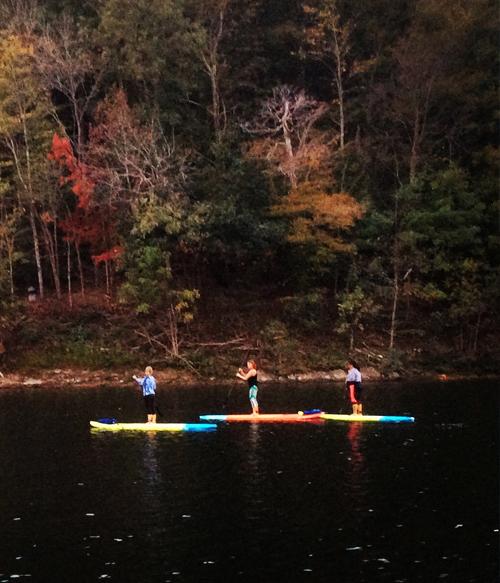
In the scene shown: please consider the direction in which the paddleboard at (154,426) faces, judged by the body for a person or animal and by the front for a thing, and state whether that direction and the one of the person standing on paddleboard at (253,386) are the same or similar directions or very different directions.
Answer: same or similar directions

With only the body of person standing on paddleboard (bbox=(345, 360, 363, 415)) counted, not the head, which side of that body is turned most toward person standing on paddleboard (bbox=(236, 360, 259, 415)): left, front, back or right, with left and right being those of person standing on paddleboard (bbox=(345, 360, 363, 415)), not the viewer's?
front

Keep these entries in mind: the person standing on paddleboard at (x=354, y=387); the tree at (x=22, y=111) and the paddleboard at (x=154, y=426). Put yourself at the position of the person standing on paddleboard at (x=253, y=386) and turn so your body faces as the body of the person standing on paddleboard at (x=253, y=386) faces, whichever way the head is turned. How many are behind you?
1

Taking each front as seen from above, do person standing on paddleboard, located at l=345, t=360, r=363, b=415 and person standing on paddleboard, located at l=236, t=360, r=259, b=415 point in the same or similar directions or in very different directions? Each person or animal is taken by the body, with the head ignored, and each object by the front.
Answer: same or similar directions

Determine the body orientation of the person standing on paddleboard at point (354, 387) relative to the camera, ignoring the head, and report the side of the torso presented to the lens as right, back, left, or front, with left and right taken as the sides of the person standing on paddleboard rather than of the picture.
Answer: left

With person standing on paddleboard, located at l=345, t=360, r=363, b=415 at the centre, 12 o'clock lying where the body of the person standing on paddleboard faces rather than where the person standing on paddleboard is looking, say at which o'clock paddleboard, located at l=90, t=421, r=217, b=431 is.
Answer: The paddleboard is roughly at 11 o'clock from the person standing on paddleboard.

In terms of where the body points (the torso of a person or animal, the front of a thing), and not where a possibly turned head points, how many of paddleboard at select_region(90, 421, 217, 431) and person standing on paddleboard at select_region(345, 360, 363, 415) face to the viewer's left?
2

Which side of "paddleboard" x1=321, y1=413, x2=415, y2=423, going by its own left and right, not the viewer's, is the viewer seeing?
left

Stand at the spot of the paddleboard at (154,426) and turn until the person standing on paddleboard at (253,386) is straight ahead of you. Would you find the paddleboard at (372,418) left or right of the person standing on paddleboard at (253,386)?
right

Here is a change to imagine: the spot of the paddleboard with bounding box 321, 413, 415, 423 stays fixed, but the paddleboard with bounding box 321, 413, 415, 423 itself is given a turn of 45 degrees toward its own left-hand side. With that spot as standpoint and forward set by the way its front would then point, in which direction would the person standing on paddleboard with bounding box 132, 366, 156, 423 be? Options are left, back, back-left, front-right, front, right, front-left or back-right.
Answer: front-right

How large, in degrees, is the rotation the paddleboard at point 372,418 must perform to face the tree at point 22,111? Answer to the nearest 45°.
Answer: approximately 45° to its right

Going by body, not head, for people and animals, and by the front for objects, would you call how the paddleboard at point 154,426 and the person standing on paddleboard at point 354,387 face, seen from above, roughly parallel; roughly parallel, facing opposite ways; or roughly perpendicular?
roughly parallel

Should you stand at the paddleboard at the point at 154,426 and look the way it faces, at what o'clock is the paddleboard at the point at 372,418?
the paddleboard at the point at 372,418 is roughly at 6 o'clock from the paddleboard at the point at 154,426.

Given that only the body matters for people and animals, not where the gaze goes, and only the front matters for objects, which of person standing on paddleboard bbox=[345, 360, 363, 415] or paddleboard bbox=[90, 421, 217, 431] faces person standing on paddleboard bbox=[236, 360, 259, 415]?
person standing on paddleboard bbox=[345, 360, 363, 415]

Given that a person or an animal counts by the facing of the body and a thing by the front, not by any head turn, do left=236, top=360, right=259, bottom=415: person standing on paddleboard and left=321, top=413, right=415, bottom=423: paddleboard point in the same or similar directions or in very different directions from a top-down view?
same or similar directions

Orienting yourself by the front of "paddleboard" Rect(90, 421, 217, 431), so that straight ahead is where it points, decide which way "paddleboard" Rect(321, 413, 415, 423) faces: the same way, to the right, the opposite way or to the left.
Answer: the same way

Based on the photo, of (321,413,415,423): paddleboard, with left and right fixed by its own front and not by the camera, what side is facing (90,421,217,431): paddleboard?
front

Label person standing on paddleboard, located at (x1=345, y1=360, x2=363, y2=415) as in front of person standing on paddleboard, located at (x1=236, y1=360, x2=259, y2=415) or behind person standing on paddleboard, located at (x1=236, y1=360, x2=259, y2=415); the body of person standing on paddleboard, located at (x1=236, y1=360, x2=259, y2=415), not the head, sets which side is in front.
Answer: behind

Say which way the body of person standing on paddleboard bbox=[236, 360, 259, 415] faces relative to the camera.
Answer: to the viewer's left

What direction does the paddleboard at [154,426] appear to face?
to the viewer's left

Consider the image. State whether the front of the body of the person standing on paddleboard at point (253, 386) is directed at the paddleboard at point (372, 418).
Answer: no
